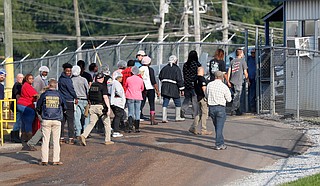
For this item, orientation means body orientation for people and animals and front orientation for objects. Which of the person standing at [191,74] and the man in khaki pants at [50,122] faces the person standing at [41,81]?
the man in khaki pants

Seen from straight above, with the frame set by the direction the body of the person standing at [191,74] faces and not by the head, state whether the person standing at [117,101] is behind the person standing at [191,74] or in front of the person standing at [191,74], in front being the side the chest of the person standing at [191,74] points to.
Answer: behind

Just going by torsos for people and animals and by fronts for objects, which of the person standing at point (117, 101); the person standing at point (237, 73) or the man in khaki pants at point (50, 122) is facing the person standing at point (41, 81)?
the man in khaki pants

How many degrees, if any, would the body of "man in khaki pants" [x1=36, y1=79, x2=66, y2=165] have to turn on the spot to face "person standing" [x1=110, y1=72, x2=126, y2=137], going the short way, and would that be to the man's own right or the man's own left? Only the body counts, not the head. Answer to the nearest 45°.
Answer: approximately 45° to the man's own right

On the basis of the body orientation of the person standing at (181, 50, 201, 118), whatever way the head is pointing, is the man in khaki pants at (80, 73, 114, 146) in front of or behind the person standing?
behind

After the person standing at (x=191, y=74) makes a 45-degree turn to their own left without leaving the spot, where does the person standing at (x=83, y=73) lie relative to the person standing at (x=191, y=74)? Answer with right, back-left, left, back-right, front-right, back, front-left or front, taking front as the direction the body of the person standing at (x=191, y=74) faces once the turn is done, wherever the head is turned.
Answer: left

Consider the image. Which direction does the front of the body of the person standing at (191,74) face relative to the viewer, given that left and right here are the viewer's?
facing away from the viewer and to the right of the viewer

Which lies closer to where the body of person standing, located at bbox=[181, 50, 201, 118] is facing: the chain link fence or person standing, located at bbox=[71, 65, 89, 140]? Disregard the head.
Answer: the chain link fence

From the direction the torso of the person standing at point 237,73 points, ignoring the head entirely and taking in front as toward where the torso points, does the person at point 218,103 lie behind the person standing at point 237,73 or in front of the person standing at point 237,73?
behind

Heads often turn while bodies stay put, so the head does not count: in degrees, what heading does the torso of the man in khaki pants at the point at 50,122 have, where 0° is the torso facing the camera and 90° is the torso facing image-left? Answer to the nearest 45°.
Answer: approximately 180°

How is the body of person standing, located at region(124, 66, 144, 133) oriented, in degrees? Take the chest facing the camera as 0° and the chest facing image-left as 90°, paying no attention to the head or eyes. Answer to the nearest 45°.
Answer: approximately 180°
